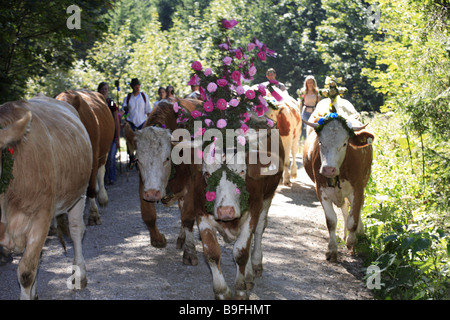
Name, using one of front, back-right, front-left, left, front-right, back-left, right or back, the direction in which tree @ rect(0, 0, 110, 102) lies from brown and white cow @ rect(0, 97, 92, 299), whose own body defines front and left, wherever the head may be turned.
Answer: back-right

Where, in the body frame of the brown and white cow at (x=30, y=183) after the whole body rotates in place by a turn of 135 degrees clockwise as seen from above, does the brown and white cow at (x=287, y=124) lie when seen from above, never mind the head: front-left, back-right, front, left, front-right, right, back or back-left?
front-right

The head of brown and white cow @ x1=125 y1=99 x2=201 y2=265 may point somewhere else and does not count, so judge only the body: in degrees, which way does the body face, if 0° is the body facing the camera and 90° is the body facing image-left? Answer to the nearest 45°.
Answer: approximately 0°

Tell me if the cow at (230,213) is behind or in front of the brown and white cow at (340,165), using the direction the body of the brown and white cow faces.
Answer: in front

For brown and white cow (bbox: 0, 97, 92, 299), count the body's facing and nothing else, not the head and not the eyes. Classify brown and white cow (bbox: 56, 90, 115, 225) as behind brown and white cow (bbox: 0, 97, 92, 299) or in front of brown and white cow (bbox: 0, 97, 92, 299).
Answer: behind

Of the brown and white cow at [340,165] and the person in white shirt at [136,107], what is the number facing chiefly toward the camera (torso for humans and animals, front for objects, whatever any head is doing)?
2

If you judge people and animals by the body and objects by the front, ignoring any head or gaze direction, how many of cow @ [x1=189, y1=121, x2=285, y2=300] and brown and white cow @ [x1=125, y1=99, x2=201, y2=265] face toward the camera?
2

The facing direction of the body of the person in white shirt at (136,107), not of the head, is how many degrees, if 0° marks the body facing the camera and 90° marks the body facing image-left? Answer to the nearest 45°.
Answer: approximately 0°

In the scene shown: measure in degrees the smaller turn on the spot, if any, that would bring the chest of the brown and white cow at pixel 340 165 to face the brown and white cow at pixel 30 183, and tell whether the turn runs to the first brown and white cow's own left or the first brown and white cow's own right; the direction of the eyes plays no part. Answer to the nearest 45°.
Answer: approximately 45° to the first brown and white cow's own right

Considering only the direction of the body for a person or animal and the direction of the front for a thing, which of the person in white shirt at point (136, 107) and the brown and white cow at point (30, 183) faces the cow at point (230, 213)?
the person in white shirt
